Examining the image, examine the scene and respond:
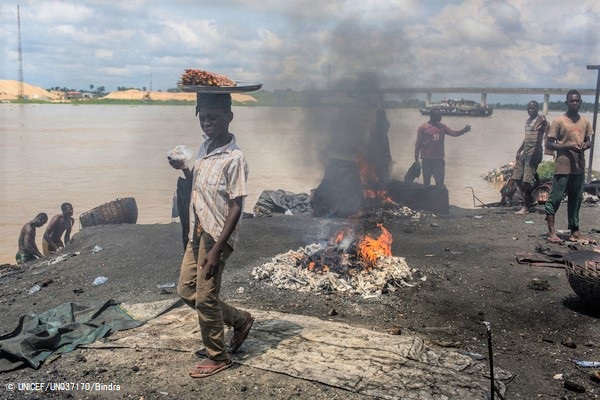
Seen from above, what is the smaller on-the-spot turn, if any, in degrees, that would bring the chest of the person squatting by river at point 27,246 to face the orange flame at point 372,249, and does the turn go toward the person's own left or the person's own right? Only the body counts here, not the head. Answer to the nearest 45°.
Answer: approximately 45° to the person's own right

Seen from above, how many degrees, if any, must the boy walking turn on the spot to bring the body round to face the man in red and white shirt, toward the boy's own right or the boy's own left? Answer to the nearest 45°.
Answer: approximately 180°

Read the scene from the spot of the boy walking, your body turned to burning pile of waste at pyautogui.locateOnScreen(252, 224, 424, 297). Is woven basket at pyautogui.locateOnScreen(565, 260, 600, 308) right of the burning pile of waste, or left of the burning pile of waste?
right

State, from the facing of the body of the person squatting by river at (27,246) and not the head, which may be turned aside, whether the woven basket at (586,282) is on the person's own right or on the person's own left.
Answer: on the person's own right

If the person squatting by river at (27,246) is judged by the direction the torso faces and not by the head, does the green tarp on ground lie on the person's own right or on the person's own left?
on the person's own right

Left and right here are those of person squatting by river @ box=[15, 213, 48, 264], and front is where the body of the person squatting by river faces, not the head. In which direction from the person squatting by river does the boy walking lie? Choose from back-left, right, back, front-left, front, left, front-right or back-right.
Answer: right

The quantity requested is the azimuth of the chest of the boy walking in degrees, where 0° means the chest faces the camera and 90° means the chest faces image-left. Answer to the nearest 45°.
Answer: approximately 45°

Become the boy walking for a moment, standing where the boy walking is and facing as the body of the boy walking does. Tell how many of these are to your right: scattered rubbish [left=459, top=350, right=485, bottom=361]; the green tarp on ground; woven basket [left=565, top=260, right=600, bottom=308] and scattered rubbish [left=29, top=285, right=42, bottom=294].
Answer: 2
